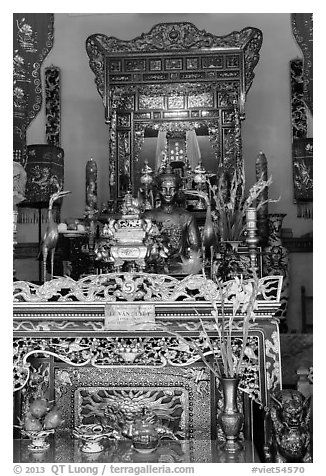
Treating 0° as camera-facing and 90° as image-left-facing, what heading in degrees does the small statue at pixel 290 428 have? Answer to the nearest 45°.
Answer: approximately 0°

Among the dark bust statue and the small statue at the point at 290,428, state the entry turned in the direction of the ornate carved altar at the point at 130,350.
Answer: the dark bust statue

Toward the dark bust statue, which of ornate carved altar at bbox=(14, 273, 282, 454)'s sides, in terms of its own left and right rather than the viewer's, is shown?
back

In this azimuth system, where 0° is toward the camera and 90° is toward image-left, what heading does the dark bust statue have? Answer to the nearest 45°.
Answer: approximately 0°

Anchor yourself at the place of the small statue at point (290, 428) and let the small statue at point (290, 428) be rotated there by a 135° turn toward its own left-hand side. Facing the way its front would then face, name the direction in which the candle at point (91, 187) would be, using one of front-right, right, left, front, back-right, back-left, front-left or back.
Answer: left

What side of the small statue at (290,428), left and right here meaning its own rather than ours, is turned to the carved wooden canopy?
back

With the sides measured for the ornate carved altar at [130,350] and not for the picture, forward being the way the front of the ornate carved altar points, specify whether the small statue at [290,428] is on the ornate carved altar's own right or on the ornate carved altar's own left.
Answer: on the ornate carved altar's own left
